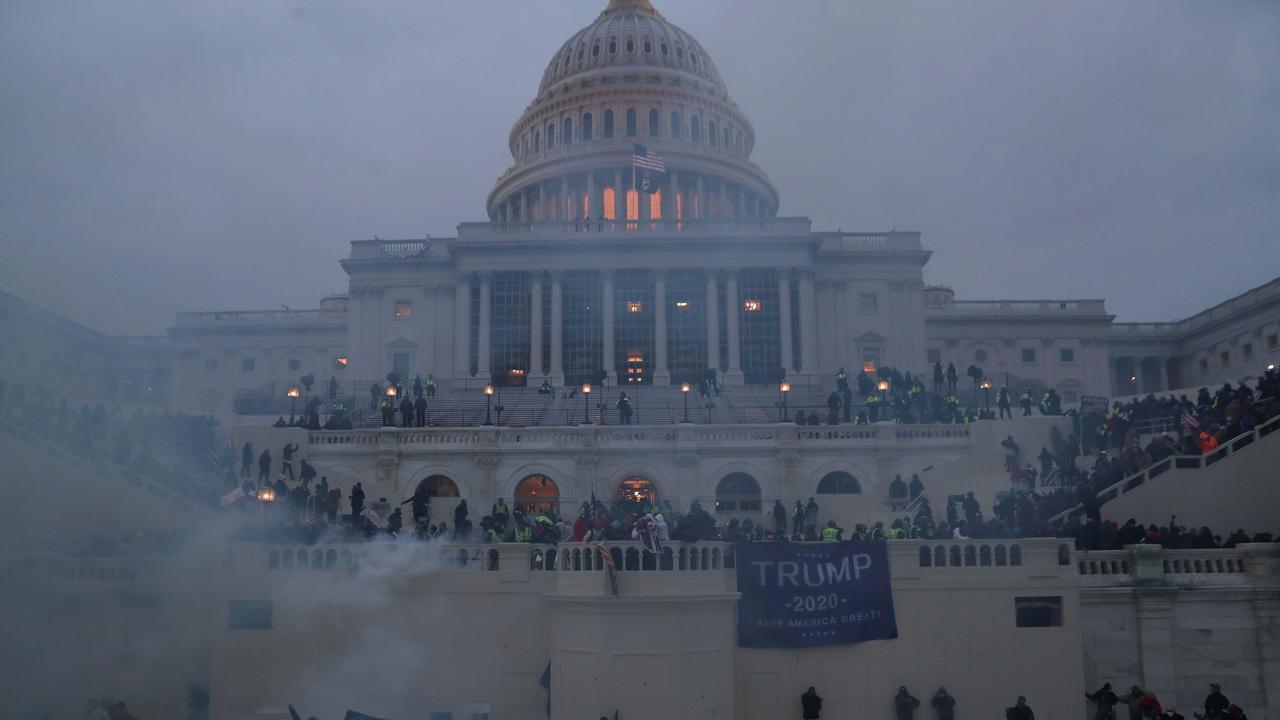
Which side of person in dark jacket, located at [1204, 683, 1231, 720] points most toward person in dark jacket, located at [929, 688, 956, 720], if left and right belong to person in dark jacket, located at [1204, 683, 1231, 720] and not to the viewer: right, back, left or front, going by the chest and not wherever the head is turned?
left

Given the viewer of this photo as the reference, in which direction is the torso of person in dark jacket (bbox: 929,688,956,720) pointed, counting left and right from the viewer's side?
facing away from the viewer

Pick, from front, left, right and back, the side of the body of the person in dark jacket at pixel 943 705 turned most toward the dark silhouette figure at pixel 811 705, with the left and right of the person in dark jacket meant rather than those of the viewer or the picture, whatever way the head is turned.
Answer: left

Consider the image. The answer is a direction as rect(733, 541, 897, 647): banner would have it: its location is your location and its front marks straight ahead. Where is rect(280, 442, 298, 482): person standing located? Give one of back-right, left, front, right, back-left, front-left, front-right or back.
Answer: back-right

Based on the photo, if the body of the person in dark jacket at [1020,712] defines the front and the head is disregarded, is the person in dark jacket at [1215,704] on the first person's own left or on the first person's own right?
on the first person's own right

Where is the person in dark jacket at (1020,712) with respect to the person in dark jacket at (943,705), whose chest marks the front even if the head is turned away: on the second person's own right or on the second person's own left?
on the second person's own right

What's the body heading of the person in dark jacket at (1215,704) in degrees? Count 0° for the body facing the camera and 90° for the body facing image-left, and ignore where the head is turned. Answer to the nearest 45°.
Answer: approximately 180°

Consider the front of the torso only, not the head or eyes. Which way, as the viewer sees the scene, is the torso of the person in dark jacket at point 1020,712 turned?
away from the camera
